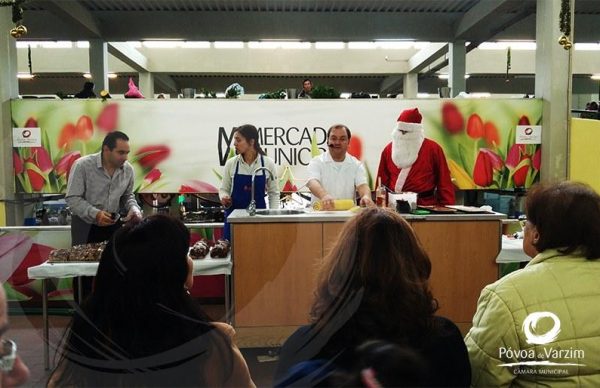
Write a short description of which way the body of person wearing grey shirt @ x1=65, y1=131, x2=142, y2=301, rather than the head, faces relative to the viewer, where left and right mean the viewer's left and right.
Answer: facing the viewer and to the right of the viewer

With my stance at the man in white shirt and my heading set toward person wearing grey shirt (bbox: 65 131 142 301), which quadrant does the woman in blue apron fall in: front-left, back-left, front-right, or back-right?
front-right

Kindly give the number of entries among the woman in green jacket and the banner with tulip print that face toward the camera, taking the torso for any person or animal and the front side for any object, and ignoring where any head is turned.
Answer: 1

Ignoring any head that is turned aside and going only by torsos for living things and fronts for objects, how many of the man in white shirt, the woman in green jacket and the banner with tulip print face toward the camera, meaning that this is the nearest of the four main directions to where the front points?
2

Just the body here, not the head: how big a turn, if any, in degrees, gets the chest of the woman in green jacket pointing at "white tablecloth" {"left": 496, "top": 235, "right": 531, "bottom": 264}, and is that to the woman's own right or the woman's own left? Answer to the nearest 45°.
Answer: approximately 45° to the woman's own right

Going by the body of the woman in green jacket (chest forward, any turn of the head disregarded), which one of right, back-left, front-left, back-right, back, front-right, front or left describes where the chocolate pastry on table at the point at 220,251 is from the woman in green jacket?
front

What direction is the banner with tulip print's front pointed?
toward the camera

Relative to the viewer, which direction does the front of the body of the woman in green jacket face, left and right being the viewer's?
facing away from the viewer and to the left of the viewer

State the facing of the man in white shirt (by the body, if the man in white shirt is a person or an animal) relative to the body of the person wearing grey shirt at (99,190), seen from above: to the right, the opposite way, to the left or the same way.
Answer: to the right

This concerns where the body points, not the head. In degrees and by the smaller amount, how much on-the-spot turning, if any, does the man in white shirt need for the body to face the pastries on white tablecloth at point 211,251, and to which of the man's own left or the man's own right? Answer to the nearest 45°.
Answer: approximately 45° to the man's own right

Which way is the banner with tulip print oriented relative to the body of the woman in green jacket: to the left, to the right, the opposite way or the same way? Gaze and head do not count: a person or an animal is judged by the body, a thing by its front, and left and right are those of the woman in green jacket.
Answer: the opposite way

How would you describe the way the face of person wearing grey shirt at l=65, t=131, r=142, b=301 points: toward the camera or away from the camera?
toward the camera

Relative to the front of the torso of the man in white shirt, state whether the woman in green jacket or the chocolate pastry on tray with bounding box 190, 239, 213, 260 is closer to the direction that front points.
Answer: the woman in green jacket

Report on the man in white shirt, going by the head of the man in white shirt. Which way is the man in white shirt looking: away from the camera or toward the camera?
toward the camera

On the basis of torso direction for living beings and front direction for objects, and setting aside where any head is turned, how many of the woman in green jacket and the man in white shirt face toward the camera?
1
